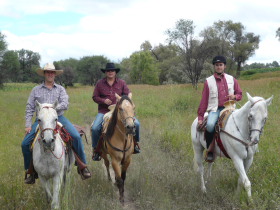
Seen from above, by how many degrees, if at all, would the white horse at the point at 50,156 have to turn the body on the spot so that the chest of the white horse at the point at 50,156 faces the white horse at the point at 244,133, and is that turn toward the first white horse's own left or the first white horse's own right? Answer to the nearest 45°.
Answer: approximately 90° to the first white horse's own left

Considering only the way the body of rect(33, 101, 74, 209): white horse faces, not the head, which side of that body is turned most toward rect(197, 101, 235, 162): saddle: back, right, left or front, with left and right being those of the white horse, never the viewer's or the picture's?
left

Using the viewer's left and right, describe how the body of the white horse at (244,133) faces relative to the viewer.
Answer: facing the viewer and to the right of the viewer

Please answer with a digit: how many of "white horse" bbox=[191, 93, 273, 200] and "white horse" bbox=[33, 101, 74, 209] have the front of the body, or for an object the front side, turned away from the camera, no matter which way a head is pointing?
0

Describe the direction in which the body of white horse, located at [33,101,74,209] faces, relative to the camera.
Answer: toward the camera

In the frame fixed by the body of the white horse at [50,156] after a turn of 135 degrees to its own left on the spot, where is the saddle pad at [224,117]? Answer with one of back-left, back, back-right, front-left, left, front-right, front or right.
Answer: front-right

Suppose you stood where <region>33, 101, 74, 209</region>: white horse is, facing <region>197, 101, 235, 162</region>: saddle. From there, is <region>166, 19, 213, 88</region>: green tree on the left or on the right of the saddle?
left

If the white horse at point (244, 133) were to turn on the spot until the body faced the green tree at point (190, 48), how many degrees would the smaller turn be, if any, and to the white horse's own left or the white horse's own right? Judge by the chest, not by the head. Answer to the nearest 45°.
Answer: approximately 135° to the white horse's own left

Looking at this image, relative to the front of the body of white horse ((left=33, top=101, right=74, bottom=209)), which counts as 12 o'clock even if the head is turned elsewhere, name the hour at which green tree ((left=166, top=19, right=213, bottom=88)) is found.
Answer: The green tree is roughly at 7 o'clock from the white horse.

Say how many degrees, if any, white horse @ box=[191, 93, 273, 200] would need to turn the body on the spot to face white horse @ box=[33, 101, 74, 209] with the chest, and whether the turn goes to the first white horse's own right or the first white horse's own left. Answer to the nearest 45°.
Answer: approximately 90° to the first white horse's own right

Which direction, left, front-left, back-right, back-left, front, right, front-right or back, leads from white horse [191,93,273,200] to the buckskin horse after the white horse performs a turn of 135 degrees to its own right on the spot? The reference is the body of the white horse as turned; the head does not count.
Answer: front
